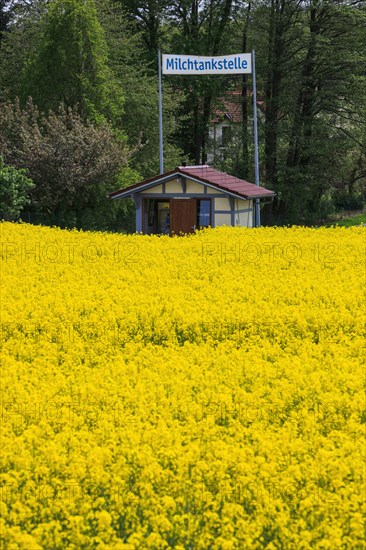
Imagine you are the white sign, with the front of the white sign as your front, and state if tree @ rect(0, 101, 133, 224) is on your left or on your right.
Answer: on your right

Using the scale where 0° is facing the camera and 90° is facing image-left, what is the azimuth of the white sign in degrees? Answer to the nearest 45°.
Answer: approximately 0°

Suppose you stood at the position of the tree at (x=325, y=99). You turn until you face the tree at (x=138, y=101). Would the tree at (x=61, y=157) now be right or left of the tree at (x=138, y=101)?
left

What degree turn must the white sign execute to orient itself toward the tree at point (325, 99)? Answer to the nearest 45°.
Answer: approximately 135° to its left

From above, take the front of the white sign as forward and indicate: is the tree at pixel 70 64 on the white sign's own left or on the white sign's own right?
on the white sign's own right

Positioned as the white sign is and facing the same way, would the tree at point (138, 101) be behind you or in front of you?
behind

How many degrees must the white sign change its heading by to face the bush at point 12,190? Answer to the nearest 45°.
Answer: approximately 45° to its right
